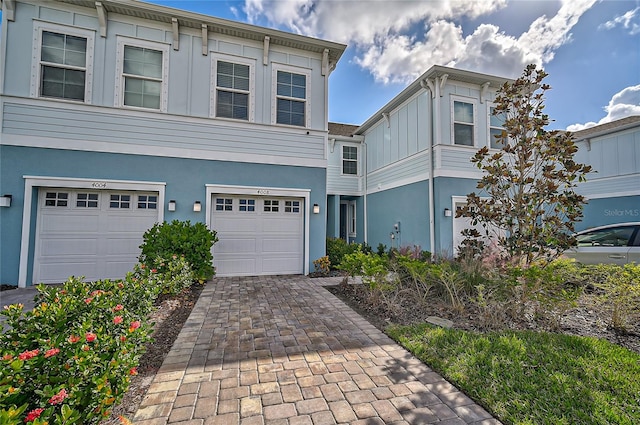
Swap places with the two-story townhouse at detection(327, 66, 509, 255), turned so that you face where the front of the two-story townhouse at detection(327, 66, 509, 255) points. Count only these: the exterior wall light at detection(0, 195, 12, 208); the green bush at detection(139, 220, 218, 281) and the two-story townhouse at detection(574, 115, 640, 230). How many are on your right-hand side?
2

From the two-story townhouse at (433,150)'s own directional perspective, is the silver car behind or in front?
in front

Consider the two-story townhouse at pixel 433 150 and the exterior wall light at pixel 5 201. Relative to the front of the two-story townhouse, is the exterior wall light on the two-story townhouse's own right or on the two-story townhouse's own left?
on the two-story townhouse's own right

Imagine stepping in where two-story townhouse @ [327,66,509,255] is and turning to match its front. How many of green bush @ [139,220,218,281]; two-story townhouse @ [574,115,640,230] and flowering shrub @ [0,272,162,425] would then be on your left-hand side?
1

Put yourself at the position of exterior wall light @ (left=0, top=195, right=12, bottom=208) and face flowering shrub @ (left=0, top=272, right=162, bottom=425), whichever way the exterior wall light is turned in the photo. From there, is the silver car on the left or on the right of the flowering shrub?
left

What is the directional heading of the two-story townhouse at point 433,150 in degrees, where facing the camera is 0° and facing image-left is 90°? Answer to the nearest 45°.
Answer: approximately 315°

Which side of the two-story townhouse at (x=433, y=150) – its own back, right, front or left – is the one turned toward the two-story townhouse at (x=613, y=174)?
left

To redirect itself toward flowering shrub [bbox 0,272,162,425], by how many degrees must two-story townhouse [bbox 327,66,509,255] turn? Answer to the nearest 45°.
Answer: approximately 45° to its right

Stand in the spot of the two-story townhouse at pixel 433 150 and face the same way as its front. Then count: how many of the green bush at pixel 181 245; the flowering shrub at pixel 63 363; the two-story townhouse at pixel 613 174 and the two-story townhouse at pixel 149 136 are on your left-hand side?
1

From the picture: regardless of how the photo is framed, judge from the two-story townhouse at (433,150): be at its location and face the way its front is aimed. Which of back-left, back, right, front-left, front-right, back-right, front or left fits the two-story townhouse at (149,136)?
right

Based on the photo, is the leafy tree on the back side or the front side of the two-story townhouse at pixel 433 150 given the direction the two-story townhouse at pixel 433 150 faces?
on the front side

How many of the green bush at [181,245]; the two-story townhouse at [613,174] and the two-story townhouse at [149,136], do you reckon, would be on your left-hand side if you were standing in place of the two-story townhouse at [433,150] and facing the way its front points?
1

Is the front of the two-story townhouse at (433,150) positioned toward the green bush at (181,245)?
no

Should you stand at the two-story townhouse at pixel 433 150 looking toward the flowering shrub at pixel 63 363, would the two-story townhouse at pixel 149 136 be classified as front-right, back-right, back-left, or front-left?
front-right
